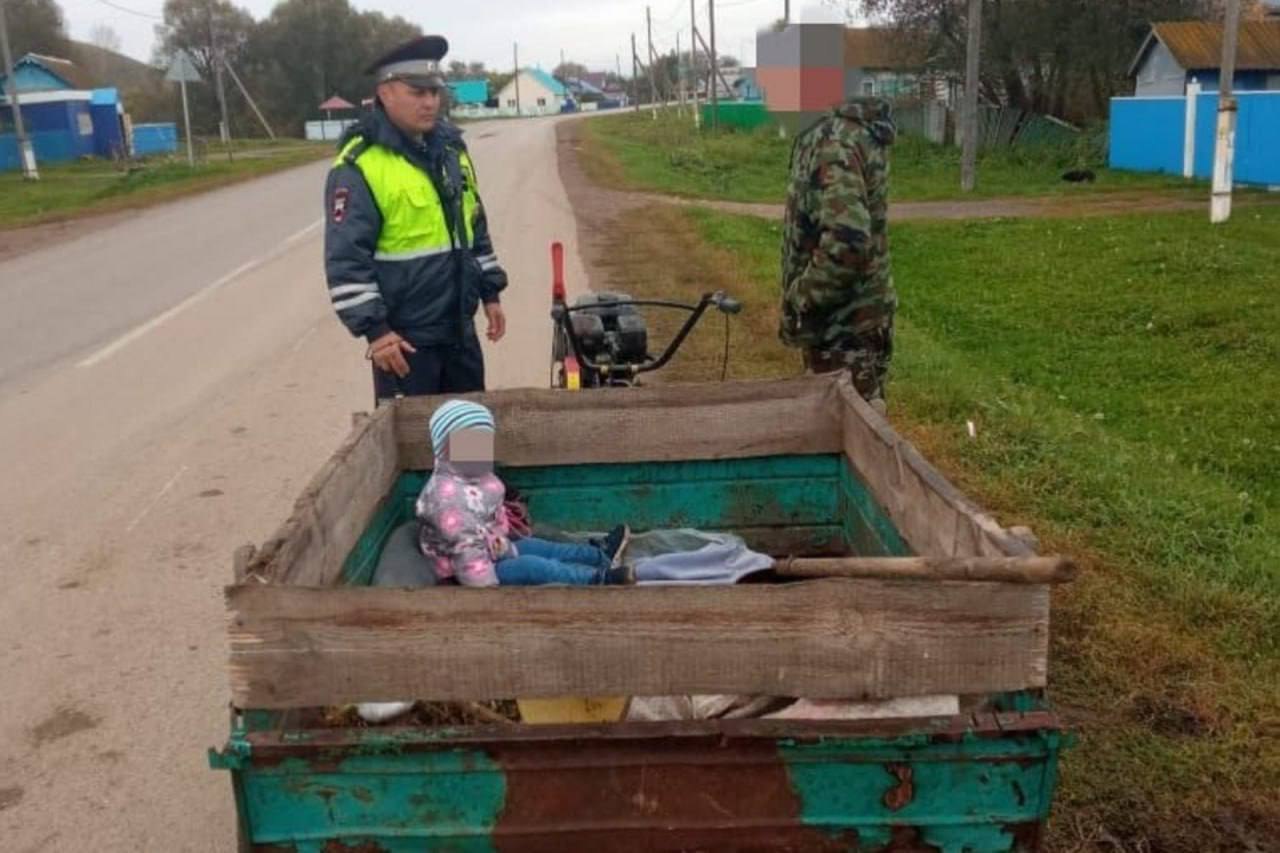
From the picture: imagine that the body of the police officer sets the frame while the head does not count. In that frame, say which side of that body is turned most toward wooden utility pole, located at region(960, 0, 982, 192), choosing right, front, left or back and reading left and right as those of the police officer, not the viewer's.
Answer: left

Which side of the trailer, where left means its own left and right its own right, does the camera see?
back

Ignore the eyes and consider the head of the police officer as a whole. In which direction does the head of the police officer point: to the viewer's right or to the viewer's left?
to the viewer's right

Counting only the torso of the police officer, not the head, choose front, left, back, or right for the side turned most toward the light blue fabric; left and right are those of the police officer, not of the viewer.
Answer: front

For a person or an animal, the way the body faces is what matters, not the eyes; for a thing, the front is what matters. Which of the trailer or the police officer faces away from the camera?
the trailer

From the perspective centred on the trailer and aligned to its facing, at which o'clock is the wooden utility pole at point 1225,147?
The wooden utility pole is roughly at 1 o'clock from the trailer.

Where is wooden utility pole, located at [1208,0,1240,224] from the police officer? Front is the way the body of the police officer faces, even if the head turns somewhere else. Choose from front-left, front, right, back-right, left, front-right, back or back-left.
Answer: left

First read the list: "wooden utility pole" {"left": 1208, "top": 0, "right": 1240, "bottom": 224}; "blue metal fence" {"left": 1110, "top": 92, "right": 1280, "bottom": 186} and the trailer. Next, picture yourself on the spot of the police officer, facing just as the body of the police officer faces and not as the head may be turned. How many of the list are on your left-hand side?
2

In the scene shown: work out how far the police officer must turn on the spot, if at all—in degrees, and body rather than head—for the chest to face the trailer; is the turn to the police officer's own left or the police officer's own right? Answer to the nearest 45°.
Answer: approximately 45° to the police officer's own right

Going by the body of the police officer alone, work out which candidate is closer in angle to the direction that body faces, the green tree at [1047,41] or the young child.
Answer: the young child

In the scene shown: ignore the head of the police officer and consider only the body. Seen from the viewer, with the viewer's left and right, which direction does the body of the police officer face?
facing the viewer and to the right of the viewer

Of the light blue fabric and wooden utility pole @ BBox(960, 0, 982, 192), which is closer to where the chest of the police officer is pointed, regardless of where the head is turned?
the light blue fabric

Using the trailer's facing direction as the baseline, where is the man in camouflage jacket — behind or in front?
in front

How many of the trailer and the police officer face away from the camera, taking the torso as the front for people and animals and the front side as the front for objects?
1
